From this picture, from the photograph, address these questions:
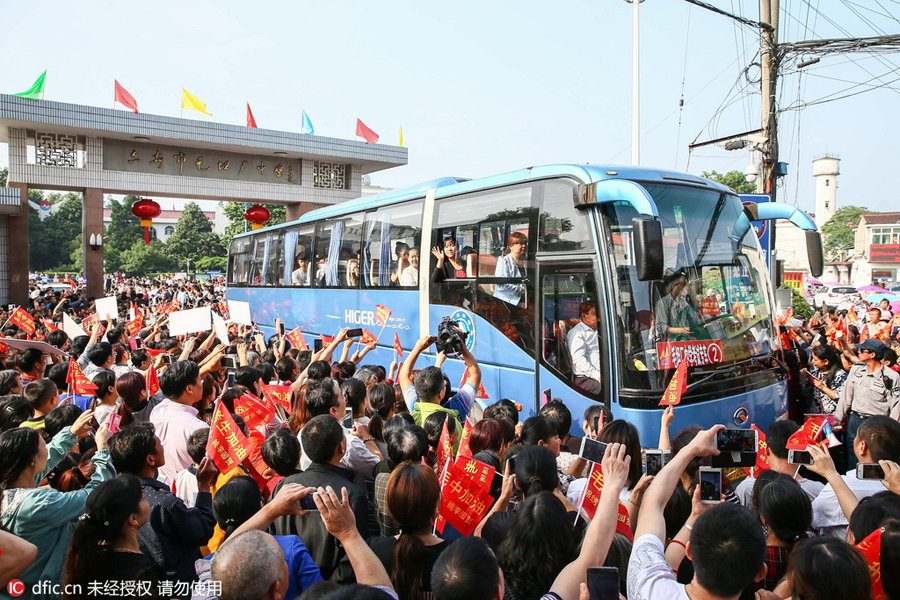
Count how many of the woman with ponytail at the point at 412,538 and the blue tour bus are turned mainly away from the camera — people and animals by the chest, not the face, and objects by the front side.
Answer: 1

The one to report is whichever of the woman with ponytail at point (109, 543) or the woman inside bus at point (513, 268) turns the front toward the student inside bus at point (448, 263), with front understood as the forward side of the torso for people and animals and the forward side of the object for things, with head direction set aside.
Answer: the woman with ponytail

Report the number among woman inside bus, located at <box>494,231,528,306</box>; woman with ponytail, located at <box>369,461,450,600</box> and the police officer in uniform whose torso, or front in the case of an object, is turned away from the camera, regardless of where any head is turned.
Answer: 1

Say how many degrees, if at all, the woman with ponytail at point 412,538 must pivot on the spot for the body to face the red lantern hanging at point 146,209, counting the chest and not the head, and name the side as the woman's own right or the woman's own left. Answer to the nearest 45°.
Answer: approximately 45° to the woman's own left

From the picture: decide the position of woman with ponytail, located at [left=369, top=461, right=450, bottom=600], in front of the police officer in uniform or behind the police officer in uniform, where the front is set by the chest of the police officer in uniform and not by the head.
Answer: in front

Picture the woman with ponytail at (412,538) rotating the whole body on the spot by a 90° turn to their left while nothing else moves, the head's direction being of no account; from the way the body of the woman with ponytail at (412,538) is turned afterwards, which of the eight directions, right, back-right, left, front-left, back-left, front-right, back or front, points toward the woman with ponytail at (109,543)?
front

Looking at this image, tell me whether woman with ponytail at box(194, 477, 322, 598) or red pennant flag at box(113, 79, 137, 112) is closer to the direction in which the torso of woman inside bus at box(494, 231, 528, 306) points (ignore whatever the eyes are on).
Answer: the woman with ponytail

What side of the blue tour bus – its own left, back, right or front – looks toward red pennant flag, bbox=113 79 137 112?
back

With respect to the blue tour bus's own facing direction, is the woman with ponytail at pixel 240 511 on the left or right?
on its right

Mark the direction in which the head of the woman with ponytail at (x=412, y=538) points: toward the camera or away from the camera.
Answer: away from the camera

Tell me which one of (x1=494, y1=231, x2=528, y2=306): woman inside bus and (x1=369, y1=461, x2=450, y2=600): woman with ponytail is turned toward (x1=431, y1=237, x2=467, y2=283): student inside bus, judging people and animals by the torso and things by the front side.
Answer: the woman with ponytail

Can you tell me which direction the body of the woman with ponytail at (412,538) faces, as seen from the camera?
away from the camera

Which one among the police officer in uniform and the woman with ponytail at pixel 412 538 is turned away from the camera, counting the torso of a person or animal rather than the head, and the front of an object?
the woman with ponytail

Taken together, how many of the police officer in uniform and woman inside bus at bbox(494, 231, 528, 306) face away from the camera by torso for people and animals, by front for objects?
0

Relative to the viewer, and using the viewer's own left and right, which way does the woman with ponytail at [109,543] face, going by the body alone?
facing away from the viewer and to the right of the viewer

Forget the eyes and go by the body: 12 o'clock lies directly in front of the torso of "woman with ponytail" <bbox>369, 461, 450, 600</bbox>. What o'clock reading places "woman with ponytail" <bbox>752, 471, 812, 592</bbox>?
"woman with ponytail" <bbox>752, 471, 812, 592</bbox> is roughly at 3 o'clock from "woman with ponytail" <bbox>369, 461, 450, 600</bbox>.

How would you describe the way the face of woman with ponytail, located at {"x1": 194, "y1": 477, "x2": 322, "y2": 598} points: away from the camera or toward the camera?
away from the camera

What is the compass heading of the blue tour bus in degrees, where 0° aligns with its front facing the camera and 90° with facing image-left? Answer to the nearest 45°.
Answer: approximately 315°

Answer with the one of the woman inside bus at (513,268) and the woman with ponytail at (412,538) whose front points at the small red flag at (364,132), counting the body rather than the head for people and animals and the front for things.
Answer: the woman with ponytail

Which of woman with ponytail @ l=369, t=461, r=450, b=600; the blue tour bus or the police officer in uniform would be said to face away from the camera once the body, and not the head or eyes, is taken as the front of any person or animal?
the woman with ponytail
